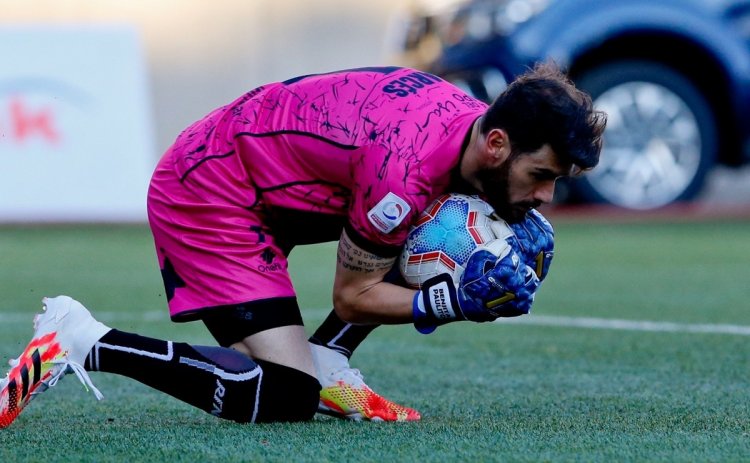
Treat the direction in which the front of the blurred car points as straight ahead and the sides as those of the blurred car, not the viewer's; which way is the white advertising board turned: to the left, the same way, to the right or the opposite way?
to the left

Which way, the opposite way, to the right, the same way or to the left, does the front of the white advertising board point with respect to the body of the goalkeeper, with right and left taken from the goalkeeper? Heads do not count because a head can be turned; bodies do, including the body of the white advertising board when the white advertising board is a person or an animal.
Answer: to the right

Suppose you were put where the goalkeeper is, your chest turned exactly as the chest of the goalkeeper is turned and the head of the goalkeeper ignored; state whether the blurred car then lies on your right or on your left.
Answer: on your left

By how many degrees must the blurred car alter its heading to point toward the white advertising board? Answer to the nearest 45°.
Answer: approximately 45° to its right

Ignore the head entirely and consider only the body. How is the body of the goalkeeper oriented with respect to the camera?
to the viewer's right

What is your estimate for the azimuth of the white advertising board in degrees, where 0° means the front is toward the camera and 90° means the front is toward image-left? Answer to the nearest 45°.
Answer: approximately 0°

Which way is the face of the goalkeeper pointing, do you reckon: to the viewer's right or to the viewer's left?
to the viewer's right

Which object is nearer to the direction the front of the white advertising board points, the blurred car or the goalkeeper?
the goalkeeper

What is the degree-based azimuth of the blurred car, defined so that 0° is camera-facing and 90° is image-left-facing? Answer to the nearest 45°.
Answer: approximately 45°

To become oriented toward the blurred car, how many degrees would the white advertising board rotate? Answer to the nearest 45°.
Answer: approximately 45° to its left

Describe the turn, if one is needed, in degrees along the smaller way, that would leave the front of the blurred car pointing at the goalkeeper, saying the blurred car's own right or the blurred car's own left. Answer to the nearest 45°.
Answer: approximately 45° to the blurred car's own left
